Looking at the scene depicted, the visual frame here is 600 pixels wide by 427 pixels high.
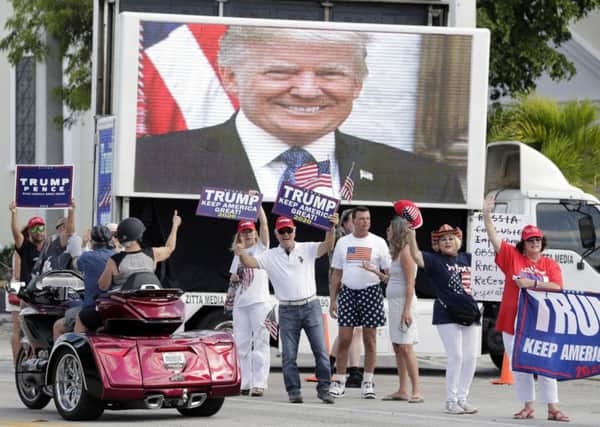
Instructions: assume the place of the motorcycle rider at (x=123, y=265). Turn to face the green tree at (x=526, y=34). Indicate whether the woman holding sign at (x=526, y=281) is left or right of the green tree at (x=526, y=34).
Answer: right

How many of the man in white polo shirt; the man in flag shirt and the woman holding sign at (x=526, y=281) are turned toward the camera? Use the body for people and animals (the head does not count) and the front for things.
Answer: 3

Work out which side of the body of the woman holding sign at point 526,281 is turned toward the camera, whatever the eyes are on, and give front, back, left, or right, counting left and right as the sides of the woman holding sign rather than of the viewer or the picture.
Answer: front

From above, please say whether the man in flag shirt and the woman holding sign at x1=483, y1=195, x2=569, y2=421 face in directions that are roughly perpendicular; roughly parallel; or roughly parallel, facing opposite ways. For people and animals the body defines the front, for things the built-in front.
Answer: roughly parallel

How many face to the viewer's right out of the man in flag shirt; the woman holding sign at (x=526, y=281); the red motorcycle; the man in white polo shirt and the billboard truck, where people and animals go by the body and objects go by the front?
1

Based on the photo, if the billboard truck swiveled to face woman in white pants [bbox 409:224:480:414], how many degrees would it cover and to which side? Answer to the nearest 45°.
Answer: approximately 45° to its right

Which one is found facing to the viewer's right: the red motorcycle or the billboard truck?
the billboard truck

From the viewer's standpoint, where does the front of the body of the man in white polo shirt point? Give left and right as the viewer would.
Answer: facing the viewer

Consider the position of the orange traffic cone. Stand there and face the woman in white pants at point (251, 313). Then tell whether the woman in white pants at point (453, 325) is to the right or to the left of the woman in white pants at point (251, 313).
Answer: left

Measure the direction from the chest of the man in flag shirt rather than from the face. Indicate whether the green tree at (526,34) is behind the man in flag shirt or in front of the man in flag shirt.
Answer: behind

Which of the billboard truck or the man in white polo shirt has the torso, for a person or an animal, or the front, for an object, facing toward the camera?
the man in white polo shirt

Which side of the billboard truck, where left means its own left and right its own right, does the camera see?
right

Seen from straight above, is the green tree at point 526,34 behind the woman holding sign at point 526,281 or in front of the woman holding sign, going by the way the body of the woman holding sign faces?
behind
